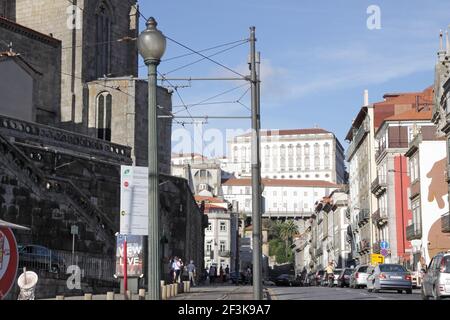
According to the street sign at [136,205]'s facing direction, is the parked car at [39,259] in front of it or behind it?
behind

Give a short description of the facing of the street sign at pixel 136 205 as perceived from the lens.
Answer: facing the viewer

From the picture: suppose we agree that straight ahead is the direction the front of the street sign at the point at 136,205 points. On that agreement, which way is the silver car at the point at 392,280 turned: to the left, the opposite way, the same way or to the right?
the opposite way

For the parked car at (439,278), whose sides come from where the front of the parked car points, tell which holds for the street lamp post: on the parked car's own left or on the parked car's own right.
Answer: on the parked car's own left

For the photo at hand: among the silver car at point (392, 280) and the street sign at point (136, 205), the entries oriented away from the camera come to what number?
1

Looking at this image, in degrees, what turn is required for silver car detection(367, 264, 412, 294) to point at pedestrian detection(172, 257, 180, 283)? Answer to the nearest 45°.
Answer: approximately 45° to its left

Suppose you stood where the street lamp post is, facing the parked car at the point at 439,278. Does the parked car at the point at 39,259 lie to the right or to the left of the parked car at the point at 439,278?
left

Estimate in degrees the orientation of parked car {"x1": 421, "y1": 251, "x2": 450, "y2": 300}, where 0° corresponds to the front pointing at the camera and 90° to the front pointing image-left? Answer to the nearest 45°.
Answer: approximately 135°

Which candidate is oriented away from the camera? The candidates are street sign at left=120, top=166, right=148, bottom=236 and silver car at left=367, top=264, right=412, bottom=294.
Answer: the silver car

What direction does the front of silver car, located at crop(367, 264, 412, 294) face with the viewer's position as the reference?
facing away from the viewer

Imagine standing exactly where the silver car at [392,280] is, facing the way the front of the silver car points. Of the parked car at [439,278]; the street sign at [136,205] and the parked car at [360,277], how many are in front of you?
1
